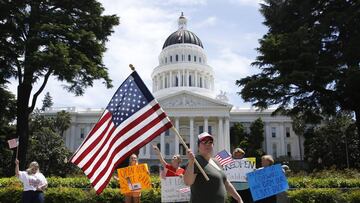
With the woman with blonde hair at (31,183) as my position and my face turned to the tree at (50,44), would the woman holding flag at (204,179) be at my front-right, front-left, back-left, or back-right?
back-right

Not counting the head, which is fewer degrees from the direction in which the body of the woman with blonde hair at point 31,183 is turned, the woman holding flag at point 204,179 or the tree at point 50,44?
the woman holding flag

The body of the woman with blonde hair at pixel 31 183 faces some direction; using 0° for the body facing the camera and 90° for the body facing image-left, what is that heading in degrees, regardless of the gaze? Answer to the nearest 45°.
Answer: approximately 0°

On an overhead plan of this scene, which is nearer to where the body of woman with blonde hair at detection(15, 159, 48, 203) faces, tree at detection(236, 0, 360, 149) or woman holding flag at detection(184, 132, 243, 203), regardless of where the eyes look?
the woman holding flag

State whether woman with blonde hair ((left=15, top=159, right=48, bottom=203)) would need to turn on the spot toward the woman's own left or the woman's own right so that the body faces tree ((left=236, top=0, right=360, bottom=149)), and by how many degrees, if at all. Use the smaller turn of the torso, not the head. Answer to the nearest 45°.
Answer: approximately 135° to the woman's own left

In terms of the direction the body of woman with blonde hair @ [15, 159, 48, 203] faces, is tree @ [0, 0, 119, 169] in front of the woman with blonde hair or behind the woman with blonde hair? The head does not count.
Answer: behind
